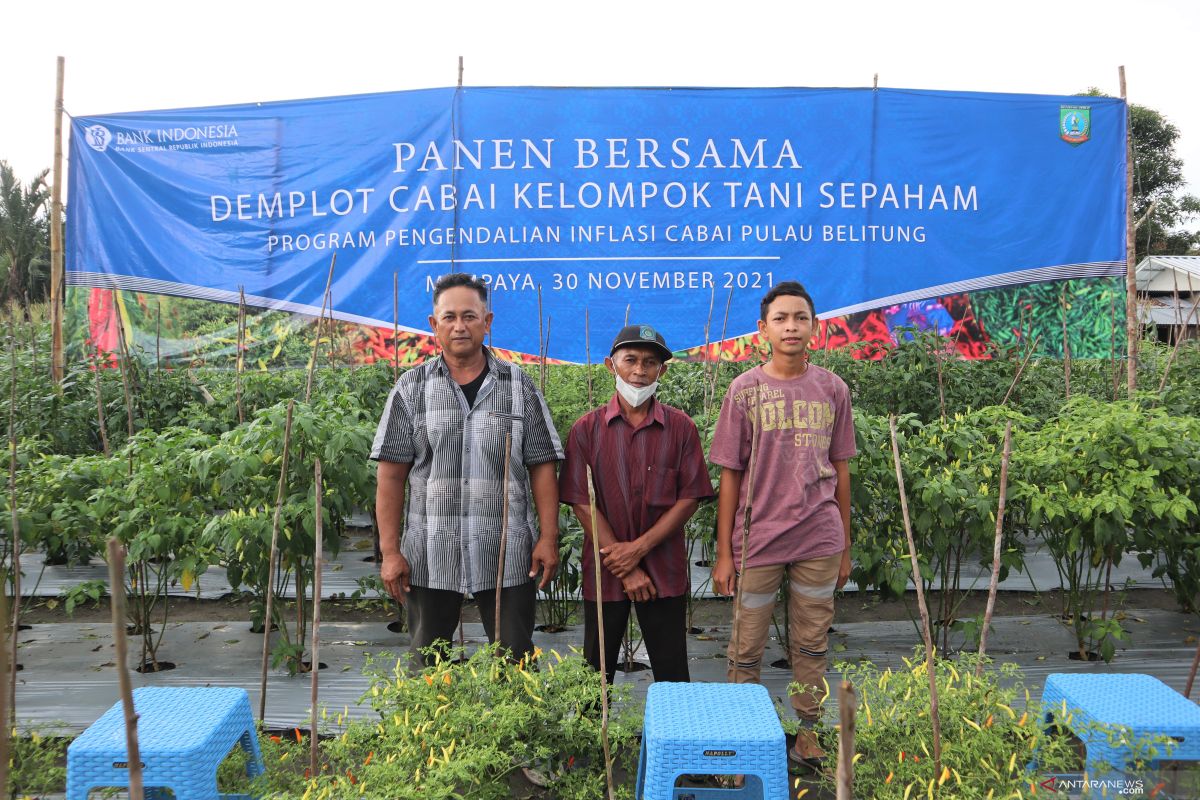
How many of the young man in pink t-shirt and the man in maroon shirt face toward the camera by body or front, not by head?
2

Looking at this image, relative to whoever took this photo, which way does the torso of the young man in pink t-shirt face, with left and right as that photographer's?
facing the viewer

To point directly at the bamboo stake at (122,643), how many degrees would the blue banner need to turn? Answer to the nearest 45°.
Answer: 0° — it already faces it

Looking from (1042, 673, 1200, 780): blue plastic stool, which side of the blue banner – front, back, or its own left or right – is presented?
front

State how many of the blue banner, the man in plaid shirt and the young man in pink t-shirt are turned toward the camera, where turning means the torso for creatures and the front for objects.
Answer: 3

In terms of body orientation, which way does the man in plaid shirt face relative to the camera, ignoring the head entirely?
toward the camera

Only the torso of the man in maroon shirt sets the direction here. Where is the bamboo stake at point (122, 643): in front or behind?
in front

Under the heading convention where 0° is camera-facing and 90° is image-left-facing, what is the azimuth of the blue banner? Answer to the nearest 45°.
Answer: approximately 0°

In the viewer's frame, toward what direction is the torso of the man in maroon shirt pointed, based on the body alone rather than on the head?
toward the camera

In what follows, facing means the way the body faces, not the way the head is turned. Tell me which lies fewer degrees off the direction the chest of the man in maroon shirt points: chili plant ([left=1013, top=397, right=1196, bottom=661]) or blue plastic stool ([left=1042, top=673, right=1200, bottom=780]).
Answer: the blue plastic stool

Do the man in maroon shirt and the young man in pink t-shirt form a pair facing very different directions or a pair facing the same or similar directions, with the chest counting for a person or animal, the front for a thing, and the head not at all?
same or similar directions

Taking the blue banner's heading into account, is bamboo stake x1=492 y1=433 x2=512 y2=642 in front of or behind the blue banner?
in front
